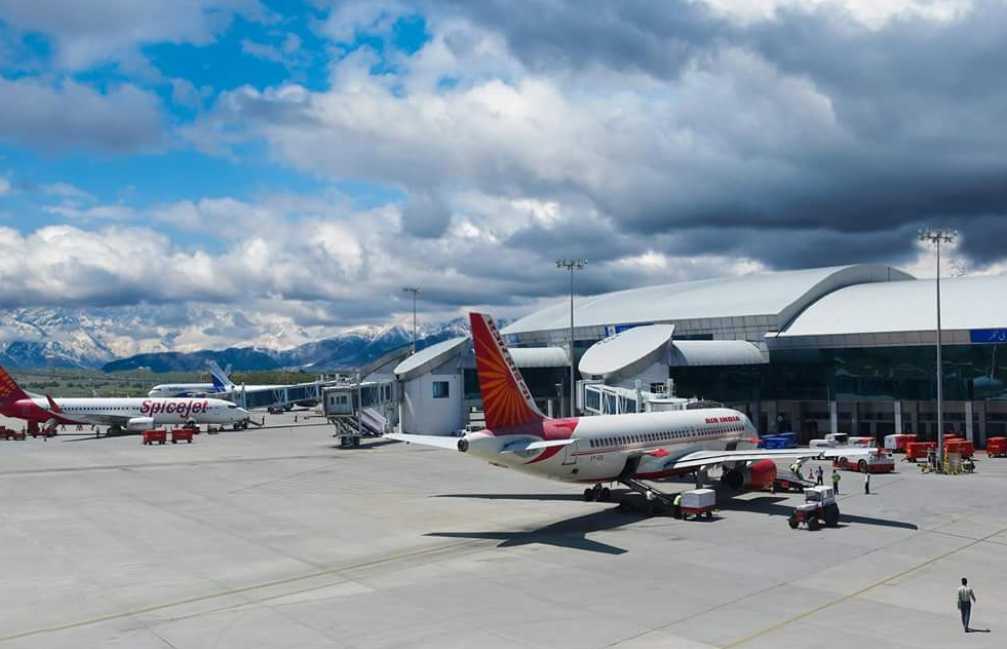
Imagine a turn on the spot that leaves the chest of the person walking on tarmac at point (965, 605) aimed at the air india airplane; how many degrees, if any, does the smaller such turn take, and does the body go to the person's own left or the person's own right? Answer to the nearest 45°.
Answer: approximately 45° to the person's own left

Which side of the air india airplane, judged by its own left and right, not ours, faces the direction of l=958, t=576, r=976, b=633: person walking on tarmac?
right

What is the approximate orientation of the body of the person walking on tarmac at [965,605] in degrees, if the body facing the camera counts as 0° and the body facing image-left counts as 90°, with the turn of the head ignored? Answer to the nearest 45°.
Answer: approximately 180°

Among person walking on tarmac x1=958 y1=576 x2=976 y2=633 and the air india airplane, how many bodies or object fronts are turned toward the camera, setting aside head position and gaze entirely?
0

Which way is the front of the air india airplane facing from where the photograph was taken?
facing away from the viewer and to the right of the viewer
